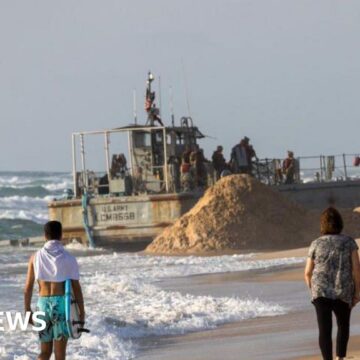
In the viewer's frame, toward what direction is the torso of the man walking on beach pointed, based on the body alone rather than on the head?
away from the camera

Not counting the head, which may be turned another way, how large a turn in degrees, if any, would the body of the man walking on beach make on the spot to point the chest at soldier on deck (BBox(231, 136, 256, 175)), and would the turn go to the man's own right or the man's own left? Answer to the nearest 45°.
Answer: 0° — they already face them

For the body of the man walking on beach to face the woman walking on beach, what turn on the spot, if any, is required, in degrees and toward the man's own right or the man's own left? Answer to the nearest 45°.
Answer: approximately 90° to the man's own right

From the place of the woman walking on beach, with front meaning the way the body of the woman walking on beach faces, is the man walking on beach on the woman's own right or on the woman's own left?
on the woman's own left

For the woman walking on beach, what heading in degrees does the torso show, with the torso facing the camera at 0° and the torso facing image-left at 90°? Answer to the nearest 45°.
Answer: approximately 180°

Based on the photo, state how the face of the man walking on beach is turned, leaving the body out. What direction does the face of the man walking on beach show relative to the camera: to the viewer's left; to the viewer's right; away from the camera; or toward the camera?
away from the camera

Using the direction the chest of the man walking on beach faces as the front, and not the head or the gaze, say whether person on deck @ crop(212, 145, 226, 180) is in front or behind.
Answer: in front

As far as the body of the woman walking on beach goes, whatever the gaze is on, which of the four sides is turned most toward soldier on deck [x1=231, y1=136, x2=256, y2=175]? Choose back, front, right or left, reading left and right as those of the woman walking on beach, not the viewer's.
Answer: front

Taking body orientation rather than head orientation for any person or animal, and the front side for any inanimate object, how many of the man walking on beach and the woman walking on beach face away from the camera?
2

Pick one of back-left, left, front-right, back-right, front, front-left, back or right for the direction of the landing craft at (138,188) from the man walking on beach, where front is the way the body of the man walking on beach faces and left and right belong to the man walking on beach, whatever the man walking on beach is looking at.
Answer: front

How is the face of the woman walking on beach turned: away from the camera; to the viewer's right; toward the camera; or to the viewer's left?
away from the camera

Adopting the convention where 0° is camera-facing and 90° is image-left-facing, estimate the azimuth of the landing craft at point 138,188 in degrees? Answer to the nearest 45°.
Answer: approximately 225°
